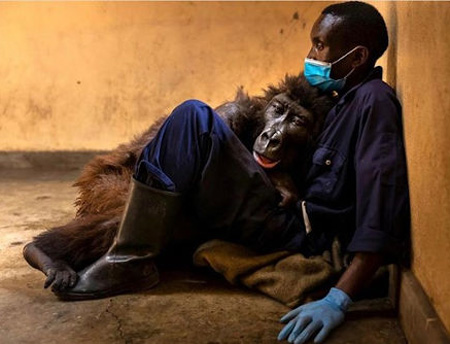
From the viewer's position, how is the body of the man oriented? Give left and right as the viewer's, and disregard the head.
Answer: facing to the left of the viewer
